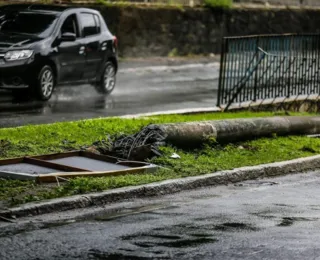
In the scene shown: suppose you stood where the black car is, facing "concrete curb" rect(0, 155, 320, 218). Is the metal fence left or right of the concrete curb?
left

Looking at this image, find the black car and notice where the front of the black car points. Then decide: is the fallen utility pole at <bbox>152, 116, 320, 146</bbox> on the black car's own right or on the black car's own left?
on the black car's own left

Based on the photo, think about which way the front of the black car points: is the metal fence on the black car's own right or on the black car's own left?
on the black car's own left

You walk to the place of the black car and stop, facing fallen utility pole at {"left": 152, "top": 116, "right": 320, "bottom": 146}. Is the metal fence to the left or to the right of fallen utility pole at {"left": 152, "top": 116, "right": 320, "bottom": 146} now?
left

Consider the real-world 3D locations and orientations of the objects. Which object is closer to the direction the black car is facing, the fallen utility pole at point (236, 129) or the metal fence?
the fallen utility pole

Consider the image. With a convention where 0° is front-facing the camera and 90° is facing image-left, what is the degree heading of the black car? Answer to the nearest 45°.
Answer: approximately 45°
